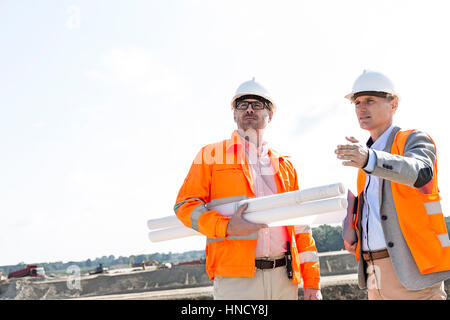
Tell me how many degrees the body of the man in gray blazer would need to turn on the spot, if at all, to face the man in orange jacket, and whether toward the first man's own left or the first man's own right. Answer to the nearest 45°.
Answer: approximately 45° to the first man's own right

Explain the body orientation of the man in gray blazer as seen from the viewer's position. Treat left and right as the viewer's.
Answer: facing the viewer and to the left of the viewer

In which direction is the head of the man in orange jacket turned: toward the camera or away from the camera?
toward the camera

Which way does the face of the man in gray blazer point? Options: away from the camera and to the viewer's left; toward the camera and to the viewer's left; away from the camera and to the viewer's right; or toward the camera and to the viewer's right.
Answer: toward the camera and to the viewer's left
